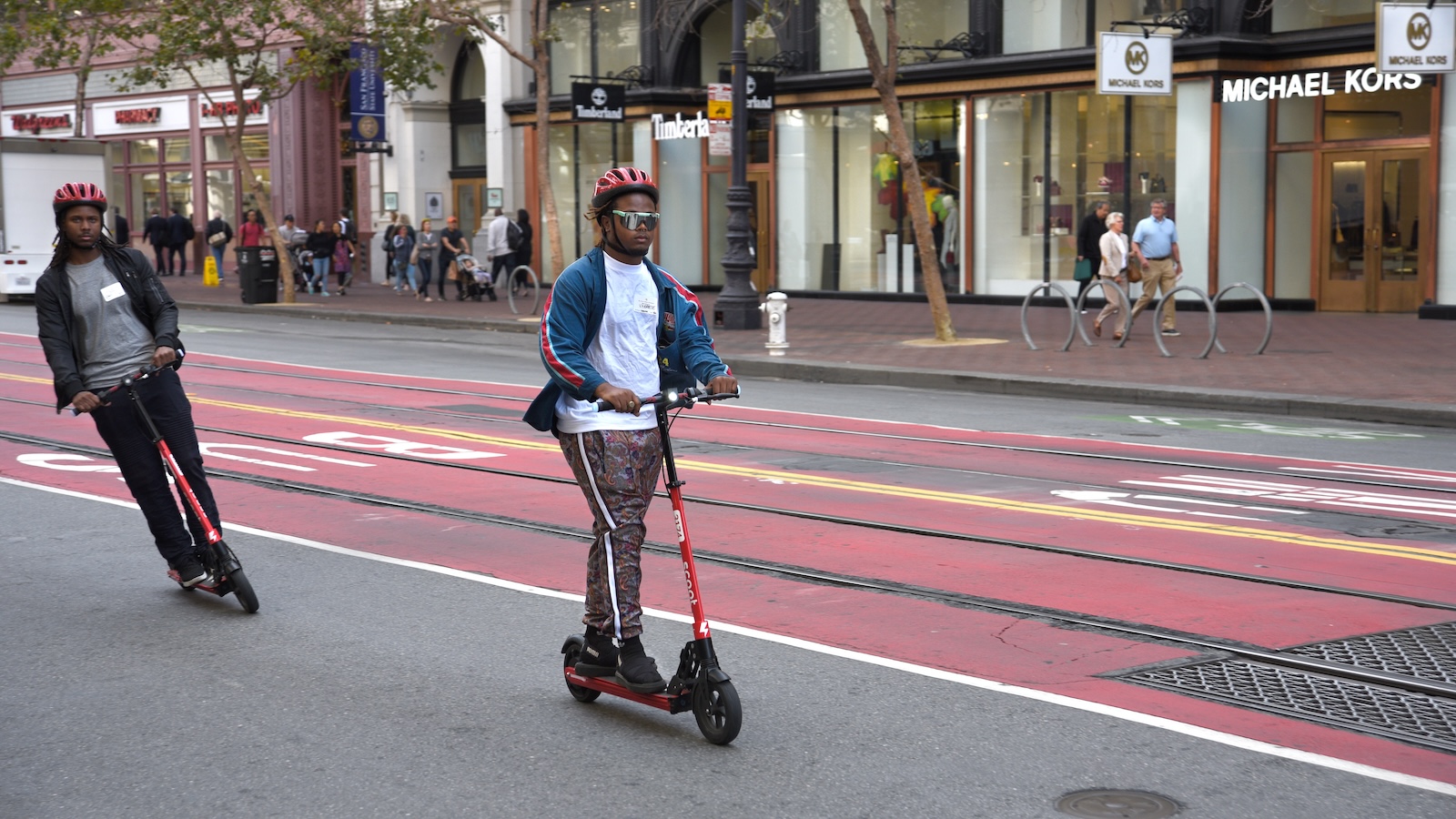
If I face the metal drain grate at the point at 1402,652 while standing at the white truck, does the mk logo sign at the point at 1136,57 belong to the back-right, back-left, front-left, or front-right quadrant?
front-left

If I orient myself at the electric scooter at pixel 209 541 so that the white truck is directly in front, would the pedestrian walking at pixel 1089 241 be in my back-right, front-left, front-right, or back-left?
front-right

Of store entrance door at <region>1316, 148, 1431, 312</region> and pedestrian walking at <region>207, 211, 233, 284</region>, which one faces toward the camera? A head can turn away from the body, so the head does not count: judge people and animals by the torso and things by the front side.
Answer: the store entrance door

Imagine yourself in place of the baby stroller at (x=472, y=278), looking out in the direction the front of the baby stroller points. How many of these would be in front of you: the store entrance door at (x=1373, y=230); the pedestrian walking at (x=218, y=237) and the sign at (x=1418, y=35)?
2

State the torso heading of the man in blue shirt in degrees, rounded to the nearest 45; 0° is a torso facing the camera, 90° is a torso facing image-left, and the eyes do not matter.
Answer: approximately 315°

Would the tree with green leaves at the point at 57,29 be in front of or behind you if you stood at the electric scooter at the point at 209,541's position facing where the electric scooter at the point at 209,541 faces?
behind

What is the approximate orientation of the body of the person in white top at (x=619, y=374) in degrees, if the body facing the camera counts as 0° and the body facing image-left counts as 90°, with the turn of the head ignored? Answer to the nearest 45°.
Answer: approximately 315°

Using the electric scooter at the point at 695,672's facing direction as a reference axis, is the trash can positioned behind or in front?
behind

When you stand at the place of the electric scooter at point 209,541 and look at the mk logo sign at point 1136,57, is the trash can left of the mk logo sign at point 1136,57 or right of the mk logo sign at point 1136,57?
left

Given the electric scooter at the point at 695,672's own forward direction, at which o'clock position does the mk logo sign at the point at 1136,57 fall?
The mk logo sign is roughly at 8 o'clock from the electric scooter.

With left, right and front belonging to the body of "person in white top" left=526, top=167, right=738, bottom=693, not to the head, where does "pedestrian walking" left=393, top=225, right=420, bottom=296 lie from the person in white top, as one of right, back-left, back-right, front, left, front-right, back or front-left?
back-left

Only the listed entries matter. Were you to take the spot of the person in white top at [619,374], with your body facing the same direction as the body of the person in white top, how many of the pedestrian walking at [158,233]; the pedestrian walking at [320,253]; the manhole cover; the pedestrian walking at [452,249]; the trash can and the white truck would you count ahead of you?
1

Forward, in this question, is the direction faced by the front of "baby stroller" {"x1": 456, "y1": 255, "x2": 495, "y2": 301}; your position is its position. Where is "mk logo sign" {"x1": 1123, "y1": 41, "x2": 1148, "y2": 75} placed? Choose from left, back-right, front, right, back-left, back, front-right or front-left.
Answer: front

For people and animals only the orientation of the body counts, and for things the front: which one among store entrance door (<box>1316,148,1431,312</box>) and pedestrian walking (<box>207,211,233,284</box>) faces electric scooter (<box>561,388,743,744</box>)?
the store entrance door

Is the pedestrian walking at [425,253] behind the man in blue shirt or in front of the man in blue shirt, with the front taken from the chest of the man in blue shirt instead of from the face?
behind

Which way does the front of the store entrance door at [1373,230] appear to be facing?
toward the camera

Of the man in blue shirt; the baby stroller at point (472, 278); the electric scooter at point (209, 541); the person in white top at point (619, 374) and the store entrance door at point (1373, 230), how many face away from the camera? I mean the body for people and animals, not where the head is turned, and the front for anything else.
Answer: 0
